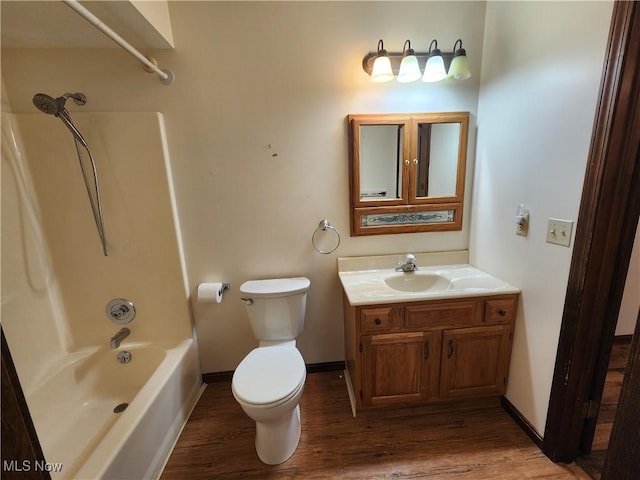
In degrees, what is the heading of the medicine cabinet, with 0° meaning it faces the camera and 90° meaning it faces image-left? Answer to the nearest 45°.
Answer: approximately 0°

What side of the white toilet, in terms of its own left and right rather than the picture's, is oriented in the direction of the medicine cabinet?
left

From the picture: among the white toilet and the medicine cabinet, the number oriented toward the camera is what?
2

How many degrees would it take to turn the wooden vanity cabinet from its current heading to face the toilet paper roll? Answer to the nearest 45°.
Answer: approximately 90° to its right
